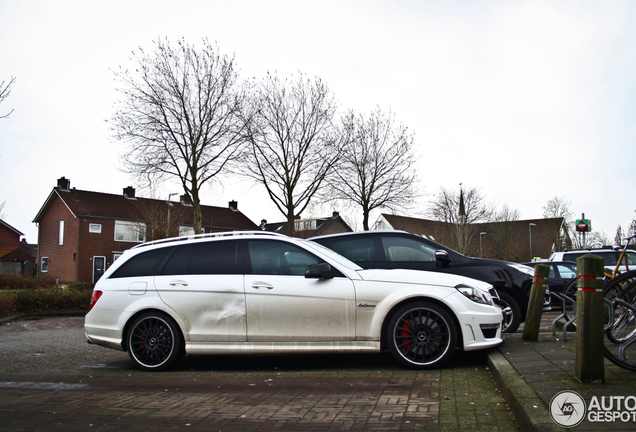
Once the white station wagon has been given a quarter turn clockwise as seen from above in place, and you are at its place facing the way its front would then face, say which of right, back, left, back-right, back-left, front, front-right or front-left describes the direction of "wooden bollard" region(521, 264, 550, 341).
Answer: left

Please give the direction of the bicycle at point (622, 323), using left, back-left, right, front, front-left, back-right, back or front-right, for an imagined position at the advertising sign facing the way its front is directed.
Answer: front

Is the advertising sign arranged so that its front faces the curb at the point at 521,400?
yes

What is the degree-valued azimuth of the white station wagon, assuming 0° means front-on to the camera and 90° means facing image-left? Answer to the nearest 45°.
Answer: approximately 270°

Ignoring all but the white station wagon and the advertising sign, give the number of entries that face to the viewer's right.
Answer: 1

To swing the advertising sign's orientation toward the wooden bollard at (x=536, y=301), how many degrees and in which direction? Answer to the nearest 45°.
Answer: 0° — it already faces it

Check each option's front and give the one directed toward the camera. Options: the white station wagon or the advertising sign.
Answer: the advertising sign

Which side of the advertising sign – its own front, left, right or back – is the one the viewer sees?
front

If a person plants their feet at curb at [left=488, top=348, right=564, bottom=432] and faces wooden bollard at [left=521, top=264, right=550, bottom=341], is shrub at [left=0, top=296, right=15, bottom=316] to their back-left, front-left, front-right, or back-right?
front-left

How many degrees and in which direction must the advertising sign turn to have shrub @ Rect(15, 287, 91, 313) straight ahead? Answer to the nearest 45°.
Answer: approximately 45° to its right

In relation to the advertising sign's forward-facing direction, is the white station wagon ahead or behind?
ahead

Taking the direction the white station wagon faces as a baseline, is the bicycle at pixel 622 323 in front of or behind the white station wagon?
in front
